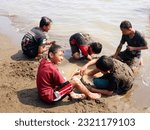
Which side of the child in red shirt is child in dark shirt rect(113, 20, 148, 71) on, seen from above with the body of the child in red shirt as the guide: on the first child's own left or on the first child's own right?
on the first child's own left

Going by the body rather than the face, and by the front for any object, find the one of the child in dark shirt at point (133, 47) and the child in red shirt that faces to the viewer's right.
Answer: the child in red shirt

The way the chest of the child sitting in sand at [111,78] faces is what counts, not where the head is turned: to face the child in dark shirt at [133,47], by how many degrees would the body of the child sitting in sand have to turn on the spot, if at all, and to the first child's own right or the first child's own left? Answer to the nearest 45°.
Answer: approximately 90° to the first child's own right

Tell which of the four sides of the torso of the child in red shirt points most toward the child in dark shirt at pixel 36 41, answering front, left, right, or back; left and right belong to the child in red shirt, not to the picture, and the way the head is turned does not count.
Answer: left

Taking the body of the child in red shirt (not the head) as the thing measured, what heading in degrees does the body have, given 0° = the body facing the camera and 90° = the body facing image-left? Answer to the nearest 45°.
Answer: approximately 270°

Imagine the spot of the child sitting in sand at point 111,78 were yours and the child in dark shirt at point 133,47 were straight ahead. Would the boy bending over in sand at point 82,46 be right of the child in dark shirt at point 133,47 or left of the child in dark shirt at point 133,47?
left

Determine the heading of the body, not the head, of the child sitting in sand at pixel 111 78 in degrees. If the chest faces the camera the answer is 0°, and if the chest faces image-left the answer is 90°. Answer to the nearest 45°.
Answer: approximately 90°

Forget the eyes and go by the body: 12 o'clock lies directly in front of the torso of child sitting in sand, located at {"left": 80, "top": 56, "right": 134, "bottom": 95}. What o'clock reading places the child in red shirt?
The child in red shirt is roughly at 11 o'clock from the child sitting in sand.
